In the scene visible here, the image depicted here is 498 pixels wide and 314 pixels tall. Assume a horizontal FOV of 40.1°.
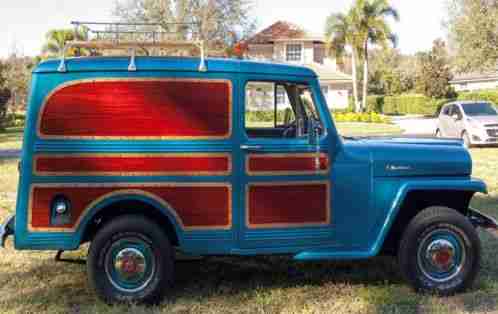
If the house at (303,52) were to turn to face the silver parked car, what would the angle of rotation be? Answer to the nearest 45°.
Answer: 0° — it already faces it

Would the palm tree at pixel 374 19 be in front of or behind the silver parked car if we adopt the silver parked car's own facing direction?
behind

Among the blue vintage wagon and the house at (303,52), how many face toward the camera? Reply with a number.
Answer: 1

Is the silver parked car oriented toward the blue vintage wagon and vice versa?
no

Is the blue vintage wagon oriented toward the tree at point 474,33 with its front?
no

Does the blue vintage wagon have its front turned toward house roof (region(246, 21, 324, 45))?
no

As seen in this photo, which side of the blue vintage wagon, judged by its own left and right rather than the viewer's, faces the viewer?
right

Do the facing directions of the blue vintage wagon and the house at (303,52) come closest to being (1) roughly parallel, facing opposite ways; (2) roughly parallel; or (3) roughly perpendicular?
roughly perpendicular

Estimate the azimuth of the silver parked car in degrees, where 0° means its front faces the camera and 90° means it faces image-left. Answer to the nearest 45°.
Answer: approximately 315°

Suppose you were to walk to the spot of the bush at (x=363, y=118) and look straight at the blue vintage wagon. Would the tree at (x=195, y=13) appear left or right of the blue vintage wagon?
right

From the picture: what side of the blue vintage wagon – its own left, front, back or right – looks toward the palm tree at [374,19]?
left

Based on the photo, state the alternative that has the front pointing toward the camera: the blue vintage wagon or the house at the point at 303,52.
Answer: the house

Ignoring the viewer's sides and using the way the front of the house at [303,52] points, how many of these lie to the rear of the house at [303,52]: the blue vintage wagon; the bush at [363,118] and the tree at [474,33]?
0

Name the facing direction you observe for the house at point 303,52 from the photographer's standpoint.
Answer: facing the viewer

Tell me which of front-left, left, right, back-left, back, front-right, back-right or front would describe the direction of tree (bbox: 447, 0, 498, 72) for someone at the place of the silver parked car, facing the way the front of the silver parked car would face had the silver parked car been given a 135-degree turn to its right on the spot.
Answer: right

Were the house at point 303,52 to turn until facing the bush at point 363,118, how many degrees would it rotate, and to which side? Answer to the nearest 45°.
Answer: approximately 45° to its left
